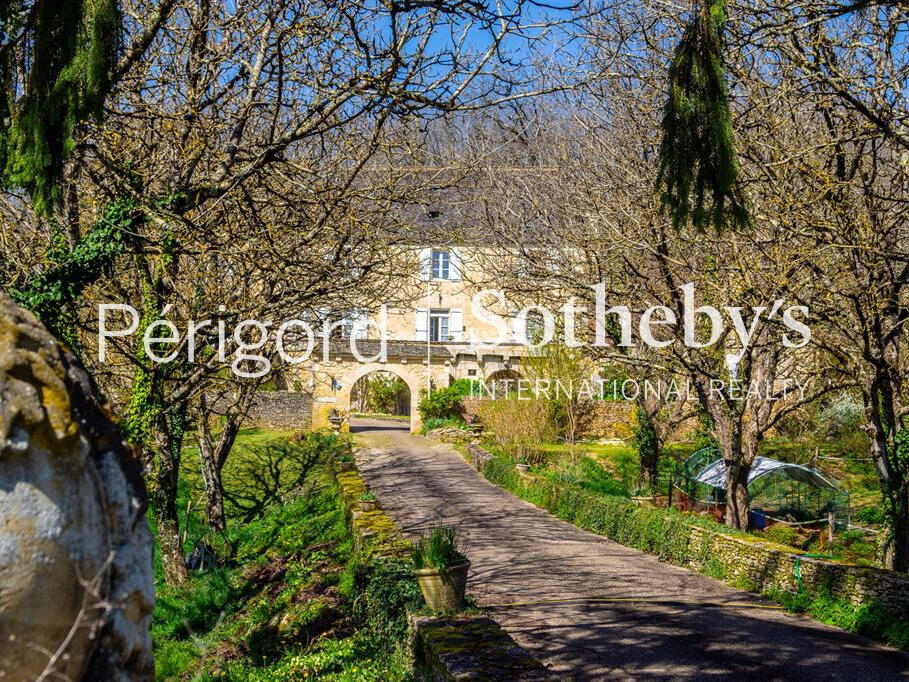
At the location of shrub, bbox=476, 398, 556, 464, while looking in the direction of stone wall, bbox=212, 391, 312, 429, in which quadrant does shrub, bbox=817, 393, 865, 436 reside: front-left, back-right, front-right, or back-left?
back-right

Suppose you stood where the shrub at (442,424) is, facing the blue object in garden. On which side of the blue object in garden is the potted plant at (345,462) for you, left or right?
right

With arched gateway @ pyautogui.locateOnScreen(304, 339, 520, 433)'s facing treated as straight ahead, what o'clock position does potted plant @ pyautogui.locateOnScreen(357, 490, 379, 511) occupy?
The potted plant is roughly at 12 o'clock from the arched gateway.

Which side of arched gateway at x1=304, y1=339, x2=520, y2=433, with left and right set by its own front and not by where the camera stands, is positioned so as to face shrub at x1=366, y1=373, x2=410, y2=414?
back

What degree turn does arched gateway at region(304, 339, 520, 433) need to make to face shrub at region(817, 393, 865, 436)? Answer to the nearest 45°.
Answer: approximately 45° to its left

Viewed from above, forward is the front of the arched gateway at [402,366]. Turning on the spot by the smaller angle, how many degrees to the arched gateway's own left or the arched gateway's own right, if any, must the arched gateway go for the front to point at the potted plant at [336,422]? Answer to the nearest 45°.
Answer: approximately 45° to the arched gateway's own right

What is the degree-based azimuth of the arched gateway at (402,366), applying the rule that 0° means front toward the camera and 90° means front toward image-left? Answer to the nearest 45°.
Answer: approximately 0°

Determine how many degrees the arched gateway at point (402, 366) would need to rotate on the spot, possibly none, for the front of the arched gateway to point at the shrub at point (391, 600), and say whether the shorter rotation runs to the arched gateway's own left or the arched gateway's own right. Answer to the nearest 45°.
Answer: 0° — it already faces it

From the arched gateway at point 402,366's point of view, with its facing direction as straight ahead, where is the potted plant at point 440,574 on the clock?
The potted plant is roughly at 12 o'clock from the arched gateway.

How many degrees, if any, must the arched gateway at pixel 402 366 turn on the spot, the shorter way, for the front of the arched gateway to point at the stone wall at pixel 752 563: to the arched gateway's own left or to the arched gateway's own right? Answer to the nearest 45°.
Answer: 0° — it already faces it

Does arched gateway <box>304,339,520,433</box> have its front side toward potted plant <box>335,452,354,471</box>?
yes
